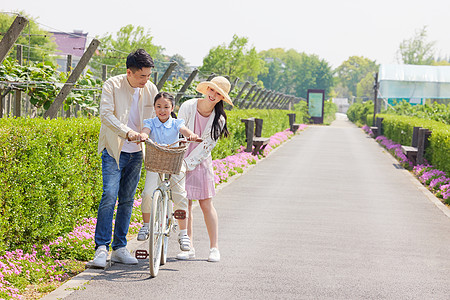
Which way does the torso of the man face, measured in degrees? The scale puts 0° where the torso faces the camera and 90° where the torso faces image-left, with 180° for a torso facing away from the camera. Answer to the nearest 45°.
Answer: approximately 315°

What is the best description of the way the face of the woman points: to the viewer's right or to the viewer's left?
to the viewer's left

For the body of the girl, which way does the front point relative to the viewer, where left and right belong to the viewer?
facing the viewer

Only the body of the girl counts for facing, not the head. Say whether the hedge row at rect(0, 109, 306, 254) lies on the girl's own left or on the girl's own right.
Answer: on the girl's own right

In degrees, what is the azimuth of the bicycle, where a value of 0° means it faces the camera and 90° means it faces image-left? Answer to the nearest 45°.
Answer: approximately 0°
